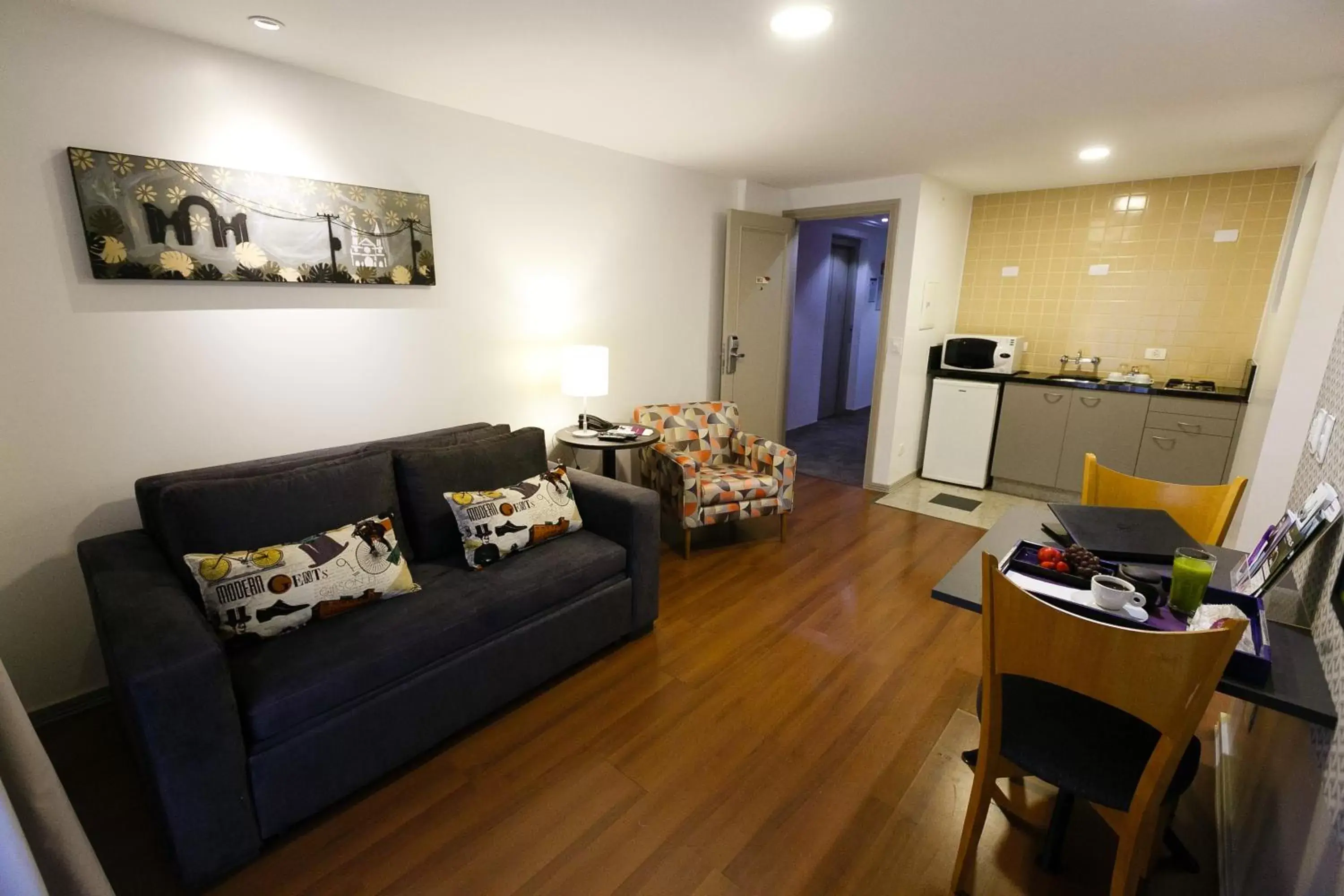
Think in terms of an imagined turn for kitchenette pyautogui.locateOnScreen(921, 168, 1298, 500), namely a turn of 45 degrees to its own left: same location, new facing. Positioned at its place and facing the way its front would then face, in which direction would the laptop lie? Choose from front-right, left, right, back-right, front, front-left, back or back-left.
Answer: front-right

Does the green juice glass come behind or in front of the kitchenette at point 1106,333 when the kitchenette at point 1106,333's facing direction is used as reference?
in front

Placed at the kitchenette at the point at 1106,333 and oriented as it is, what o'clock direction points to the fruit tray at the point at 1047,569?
The fruit tray is roughly at 12 o'clock from the kitchenette.

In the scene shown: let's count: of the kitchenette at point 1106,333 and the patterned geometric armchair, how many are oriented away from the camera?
0

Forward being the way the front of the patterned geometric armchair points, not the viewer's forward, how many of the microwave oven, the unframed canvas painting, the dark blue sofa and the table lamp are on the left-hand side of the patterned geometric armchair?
1

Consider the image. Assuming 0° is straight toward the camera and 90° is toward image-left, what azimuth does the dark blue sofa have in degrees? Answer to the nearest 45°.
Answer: approximately 315°

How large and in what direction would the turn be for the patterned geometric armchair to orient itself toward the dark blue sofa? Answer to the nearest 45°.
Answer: approximately 90° to its right

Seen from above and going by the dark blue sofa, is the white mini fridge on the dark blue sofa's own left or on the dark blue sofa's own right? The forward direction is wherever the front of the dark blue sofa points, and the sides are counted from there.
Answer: on the dark blue sofa's own left

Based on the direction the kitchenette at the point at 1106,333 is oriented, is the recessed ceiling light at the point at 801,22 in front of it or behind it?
in front

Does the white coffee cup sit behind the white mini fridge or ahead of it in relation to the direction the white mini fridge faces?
ahead

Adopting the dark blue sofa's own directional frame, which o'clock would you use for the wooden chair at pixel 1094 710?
The wooden chair is roughly at 12 o'clock from the dark blue sofa.

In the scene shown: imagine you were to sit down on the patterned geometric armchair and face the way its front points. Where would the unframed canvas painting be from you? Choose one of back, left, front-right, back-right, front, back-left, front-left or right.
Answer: right

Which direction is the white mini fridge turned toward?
toward the camera

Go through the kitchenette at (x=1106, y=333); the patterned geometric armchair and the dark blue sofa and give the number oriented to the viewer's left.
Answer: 0

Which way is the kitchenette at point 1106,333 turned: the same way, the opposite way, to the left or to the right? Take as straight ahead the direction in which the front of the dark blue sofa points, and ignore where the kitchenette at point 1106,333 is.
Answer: to the right

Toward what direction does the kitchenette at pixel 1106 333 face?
toward the camera

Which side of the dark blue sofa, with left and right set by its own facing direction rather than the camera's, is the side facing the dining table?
front

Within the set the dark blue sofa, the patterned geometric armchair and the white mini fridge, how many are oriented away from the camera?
0
